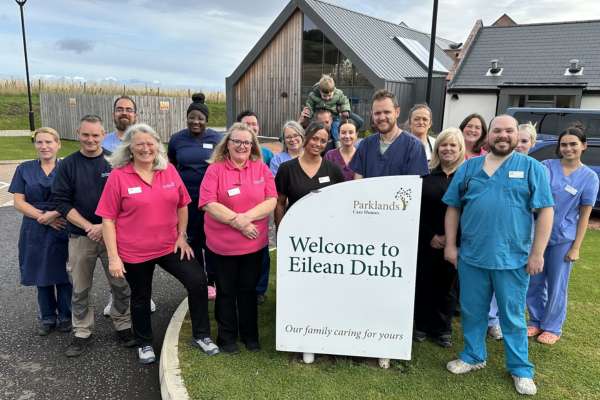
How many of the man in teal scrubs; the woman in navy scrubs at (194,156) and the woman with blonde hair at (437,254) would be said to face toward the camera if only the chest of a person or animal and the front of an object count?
3

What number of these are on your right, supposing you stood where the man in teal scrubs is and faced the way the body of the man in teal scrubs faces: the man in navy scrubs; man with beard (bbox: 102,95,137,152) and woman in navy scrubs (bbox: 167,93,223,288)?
3

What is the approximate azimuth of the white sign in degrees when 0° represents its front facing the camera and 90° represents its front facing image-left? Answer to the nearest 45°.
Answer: approximately 0°

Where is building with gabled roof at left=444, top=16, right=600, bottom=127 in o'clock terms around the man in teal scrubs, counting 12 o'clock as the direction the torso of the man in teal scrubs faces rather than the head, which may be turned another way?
The building with gabled roof is roughly at 6 o'clock from the man in teal scrubs.

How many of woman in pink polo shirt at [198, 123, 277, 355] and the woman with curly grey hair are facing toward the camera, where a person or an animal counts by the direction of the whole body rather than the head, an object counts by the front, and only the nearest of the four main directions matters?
2

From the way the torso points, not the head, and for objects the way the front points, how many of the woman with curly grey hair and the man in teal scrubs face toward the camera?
2

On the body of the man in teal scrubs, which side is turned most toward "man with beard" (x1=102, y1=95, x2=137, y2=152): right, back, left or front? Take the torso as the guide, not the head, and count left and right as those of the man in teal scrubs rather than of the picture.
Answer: right

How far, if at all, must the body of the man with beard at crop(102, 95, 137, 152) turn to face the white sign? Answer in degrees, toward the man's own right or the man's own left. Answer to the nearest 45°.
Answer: approximately 45° to the man's own left

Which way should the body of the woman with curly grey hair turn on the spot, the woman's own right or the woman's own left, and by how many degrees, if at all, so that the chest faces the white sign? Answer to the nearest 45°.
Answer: approximately 45° to the woman's own left

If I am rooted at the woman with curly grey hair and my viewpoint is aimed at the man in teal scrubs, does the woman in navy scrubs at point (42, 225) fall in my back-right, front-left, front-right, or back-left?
back-left
